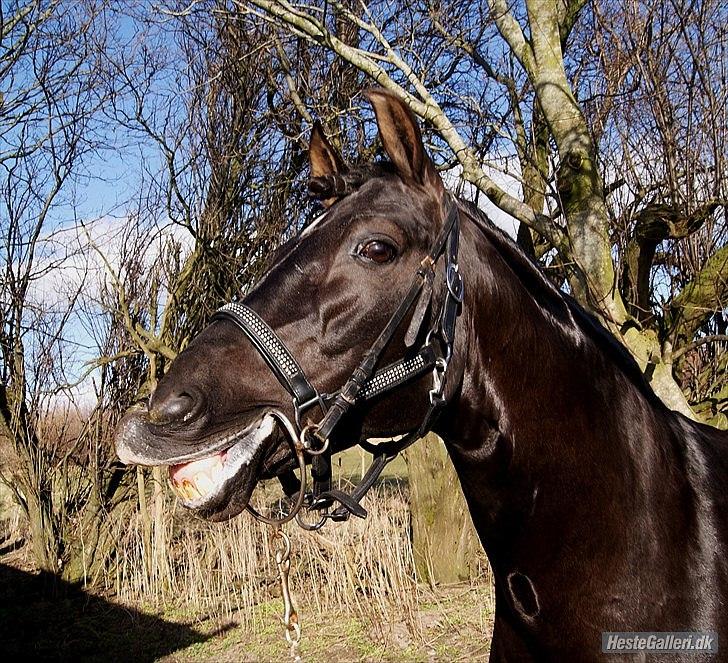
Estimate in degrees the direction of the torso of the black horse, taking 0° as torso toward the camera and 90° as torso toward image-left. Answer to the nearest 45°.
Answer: approximately 90°

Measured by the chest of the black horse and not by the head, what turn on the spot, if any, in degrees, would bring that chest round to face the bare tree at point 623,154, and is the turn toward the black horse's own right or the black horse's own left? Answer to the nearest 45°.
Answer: approximately 135° to the black horse's own right
